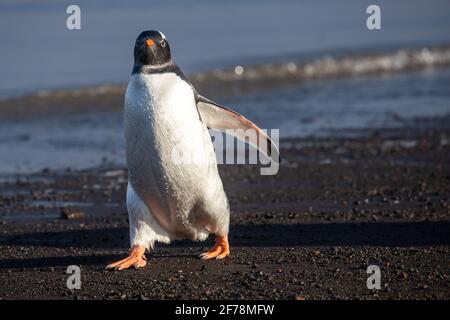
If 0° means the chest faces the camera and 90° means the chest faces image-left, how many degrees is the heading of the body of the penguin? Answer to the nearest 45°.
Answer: approximately 45°
